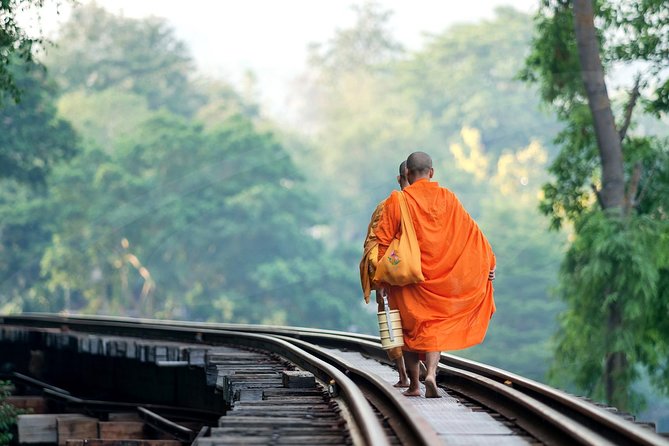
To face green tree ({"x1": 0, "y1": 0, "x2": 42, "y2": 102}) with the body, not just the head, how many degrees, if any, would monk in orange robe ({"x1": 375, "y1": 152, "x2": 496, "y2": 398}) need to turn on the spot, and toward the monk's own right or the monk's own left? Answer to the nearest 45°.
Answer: approximately 45° to the monk's own left

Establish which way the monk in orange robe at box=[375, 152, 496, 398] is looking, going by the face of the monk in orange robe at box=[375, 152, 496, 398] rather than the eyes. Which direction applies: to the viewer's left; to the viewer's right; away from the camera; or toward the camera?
away from the camera

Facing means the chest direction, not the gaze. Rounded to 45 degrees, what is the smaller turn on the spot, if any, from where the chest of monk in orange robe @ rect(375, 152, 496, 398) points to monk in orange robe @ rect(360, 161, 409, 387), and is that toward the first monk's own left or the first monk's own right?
approximately 90° to the first monk's own left

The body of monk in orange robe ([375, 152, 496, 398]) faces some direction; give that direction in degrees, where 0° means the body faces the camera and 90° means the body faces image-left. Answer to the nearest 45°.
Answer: approximately 180°
